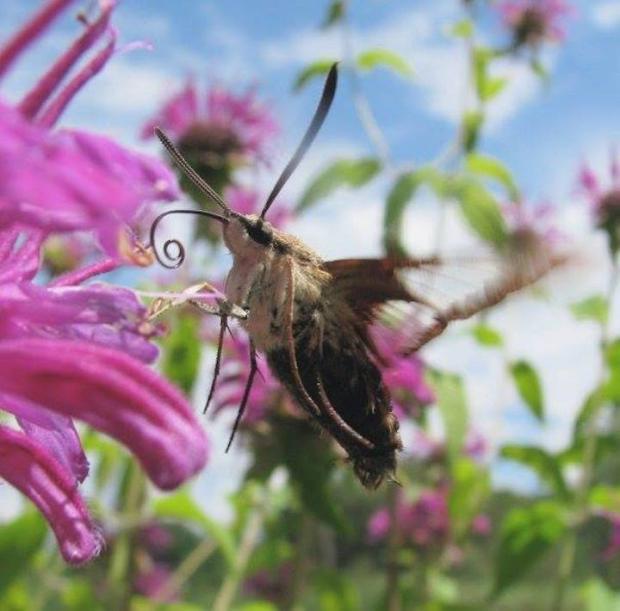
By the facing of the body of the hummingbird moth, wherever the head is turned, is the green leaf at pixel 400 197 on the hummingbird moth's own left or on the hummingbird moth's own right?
on the hummingbird moth's own right

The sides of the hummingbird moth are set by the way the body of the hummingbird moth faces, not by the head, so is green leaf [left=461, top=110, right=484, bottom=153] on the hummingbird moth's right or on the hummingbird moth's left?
on the hummingbird moth's right

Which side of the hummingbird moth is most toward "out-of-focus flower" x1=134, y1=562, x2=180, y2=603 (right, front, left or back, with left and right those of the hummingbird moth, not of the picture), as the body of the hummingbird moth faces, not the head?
right

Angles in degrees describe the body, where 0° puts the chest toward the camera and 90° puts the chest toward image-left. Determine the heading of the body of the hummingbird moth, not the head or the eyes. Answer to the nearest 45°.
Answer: approximately 90°

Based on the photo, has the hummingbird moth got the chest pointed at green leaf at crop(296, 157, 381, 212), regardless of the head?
no

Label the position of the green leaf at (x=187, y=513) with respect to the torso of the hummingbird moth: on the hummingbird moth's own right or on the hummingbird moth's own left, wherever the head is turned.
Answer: on the hummingbird moth's own right

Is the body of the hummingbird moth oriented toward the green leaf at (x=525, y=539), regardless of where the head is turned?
no

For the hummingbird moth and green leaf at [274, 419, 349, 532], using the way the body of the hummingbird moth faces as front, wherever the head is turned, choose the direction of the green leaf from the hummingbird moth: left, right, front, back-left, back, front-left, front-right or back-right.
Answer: right

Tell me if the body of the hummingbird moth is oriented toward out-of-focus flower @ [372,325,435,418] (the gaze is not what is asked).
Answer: no

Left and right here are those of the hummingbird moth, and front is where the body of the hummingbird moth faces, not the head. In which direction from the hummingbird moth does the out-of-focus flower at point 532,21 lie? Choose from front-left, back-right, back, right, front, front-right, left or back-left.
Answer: right
